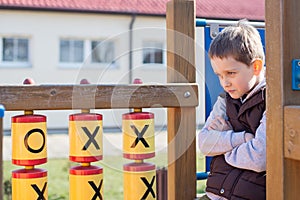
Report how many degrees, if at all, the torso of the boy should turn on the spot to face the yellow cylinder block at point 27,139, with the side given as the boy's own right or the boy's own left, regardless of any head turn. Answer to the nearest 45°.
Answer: approximately 45° to the boy's own right

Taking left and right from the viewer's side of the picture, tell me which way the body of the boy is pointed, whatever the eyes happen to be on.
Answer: facing the viewer and to the left of the viewer

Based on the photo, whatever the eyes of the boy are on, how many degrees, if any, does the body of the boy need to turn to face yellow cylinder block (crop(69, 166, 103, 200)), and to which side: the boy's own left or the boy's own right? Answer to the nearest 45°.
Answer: approximately 45° to the boy's own right

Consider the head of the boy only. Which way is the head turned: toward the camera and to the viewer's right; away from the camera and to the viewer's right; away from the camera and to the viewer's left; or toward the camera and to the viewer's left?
toward the camera and to the viewer's left

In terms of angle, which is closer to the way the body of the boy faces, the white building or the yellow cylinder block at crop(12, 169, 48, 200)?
the yellow cylinder block

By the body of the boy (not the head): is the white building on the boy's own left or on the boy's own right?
on the boy's own right

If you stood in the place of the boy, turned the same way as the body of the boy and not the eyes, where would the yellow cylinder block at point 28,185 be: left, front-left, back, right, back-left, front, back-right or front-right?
front-right

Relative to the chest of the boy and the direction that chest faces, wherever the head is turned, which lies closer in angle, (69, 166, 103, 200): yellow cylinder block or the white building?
the yellow cylinder block
